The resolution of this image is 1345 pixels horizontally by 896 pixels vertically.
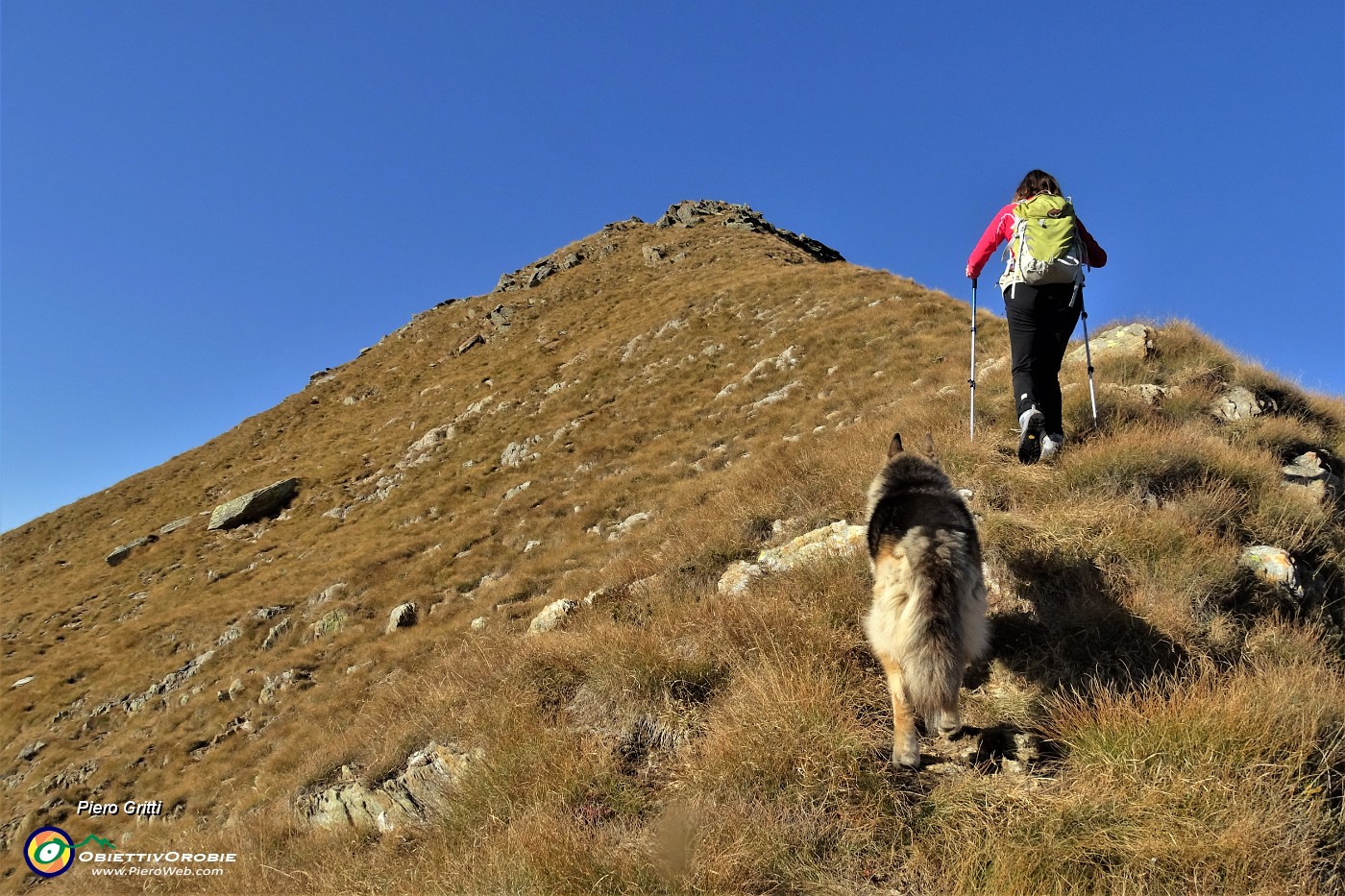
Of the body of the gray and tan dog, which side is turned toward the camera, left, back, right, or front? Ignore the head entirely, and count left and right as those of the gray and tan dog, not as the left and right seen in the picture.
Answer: back

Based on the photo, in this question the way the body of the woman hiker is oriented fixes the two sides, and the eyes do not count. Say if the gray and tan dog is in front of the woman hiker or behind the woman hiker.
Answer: behind

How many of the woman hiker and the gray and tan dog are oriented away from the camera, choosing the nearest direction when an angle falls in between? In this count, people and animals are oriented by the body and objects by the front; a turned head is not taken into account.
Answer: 2

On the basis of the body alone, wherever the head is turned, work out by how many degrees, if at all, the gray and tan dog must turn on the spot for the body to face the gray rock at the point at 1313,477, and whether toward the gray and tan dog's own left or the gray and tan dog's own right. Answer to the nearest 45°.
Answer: approximately 45° to the gray and tan dog's own right

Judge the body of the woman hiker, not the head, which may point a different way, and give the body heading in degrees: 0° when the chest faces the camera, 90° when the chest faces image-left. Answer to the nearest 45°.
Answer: approximately 180°

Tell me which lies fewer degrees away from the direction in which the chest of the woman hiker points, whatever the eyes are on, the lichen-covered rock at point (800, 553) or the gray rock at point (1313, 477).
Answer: the gray rock

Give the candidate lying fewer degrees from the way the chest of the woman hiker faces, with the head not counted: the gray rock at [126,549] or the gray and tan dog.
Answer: the gray rock

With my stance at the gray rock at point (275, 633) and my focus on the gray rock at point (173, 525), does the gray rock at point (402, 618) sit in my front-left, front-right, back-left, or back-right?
back-right
